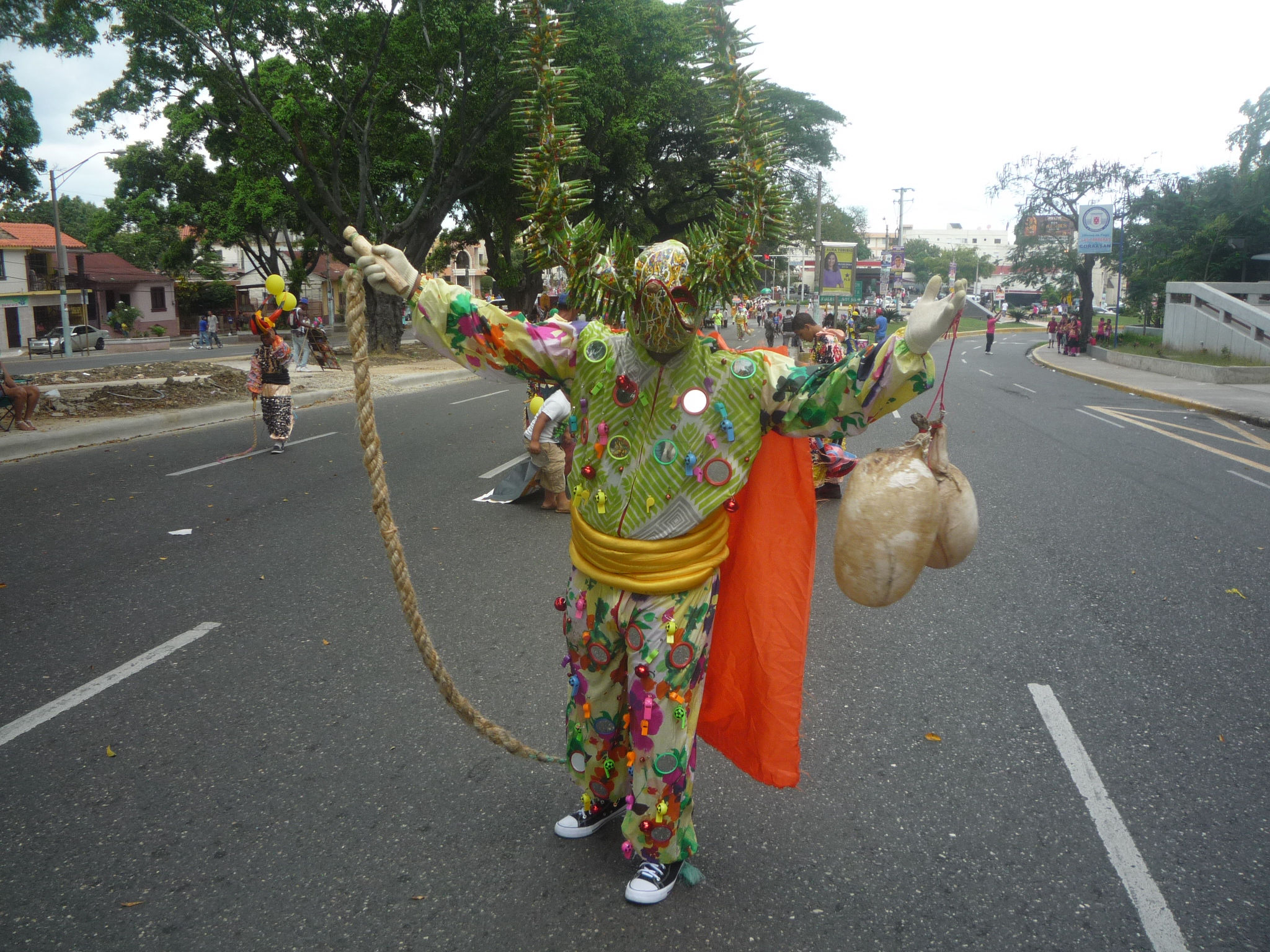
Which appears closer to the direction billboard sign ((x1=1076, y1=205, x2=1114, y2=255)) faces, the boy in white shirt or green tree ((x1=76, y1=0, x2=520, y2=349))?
the boy in white shirt

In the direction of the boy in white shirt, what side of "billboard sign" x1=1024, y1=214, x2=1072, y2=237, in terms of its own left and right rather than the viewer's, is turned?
front

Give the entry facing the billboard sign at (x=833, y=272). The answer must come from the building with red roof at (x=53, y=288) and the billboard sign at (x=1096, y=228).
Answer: the building with red roof

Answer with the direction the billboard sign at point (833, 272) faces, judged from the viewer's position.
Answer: facing the viewer

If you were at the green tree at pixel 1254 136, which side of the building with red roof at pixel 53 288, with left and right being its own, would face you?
front

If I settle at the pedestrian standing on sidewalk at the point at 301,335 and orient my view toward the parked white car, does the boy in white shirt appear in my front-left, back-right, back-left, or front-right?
back-left

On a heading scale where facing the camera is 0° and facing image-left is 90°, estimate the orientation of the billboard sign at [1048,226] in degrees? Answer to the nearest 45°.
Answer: approximately 0°

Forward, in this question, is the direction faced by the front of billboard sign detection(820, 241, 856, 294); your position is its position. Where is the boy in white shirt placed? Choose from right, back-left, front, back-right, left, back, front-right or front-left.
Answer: front

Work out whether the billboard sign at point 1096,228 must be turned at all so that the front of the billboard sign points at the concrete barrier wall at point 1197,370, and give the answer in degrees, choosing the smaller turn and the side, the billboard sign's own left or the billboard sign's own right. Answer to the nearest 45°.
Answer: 0° — it already faces it

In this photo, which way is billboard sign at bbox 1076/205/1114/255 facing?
toward the camera

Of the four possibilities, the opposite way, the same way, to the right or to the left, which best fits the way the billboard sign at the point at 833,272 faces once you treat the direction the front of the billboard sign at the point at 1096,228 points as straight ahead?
the same way

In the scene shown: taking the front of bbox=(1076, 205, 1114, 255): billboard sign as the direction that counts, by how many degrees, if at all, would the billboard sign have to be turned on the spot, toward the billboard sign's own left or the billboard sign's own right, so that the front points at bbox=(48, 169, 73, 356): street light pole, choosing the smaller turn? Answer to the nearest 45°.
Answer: approximately 45° to the billboard sign's own right

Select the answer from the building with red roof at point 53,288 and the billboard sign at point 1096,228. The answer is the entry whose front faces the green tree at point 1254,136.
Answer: the building with red roof

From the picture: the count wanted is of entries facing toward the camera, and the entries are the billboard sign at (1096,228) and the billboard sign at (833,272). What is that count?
2

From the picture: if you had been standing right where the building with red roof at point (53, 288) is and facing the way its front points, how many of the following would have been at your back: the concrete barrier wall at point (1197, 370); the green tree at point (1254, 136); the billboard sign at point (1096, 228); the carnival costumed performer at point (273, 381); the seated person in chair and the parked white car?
0

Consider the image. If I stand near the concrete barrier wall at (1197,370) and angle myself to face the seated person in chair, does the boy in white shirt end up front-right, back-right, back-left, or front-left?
front-left

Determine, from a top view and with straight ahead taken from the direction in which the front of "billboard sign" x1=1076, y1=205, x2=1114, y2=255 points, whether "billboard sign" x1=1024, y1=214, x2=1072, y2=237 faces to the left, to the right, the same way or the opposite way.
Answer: the same way

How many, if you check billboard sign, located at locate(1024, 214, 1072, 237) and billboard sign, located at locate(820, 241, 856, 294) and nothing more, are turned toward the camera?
2

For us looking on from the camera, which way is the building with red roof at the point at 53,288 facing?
facing the viewer and to the right of the viewer
